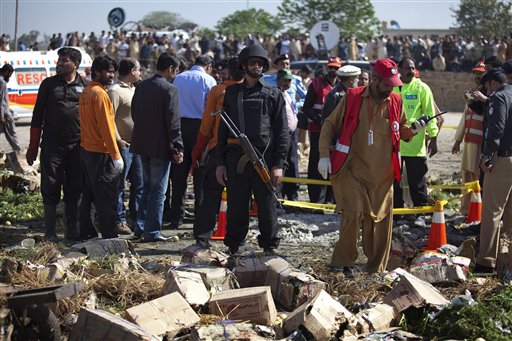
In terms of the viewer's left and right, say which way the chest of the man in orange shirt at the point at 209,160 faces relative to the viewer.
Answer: facing away from the viewer and to the right of the viewer

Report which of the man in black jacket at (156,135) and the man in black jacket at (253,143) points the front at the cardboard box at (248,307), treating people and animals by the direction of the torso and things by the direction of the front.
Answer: the man in black jacket at (253,143)

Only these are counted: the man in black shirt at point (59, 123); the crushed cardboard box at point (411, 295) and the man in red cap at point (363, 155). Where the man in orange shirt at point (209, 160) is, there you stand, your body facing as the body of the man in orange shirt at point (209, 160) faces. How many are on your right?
2

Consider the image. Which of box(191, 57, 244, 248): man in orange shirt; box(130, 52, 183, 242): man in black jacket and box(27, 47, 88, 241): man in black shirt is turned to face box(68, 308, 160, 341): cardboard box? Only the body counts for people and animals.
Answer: box(27, 47, 88, 241): man in black shirt

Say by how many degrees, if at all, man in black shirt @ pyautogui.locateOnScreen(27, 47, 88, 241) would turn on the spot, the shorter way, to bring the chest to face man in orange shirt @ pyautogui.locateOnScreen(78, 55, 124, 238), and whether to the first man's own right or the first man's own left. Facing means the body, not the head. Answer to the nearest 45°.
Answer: approximately 45° to the first man's own left

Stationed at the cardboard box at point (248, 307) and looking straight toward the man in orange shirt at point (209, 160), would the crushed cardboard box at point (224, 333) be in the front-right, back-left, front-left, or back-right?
back-left

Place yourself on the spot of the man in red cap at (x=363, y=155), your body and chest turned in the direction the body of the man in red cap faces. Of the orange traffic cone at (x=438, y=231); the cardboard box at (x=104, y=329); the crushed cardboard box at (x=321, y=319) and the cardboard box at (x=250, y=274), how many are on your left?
1

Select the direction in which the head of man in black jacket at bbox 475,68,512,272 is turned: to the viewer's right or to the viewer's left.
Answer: to the viewer's left

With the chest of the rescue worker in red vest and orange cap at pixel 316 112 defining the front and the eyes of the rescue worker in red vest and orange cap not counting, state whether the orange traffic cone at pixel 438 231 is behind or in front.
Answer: in front

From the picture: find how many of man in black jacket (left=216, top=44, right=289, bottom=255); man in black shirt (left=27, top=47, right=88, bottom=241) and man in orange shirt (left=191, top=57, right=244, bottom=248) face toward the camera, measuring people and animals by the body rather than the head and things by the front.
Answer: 2
